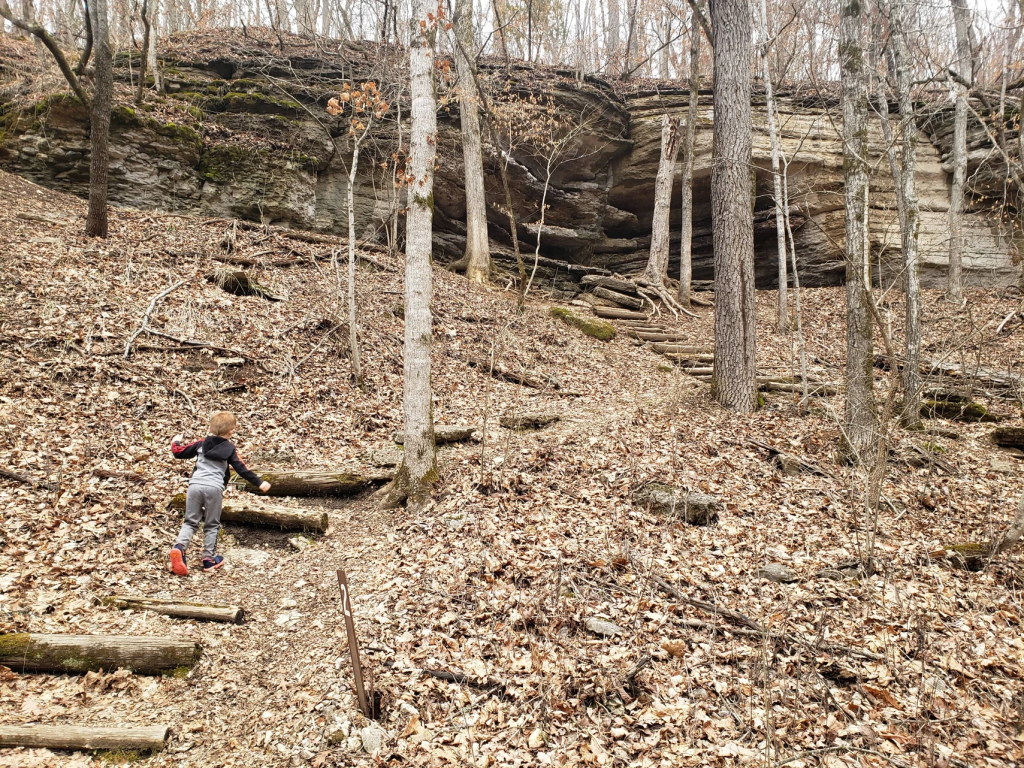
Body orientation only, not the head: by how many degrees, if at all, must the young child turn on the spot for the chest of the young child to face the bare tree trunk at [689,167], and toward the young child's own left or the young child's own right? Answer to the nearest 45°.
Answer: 0° — they already face it

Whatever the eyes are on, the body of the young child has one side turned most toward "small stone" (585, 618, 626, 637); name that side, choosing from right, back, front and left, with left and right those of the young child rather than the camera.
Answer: right

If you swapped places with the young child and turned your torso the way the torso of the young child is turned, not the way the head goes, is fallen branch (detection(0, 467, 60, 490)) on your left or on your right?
on your left

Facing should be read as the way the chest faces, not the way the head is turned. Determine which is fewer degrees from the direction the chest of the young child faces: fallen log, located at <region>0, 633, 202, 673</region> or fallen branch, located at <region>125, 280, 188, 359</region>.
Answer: the fallen branch

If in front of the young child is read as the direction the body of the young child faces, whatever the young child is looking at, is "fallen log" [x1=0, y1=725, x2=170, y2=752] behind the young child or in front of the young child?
behind

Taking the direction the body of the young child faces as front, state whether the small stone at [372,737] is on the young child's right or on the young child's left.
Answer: on the young child's right

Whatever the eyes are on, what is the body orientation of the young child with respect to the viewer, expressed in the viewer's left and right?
facing away from the viewer and to the right of the viewer
